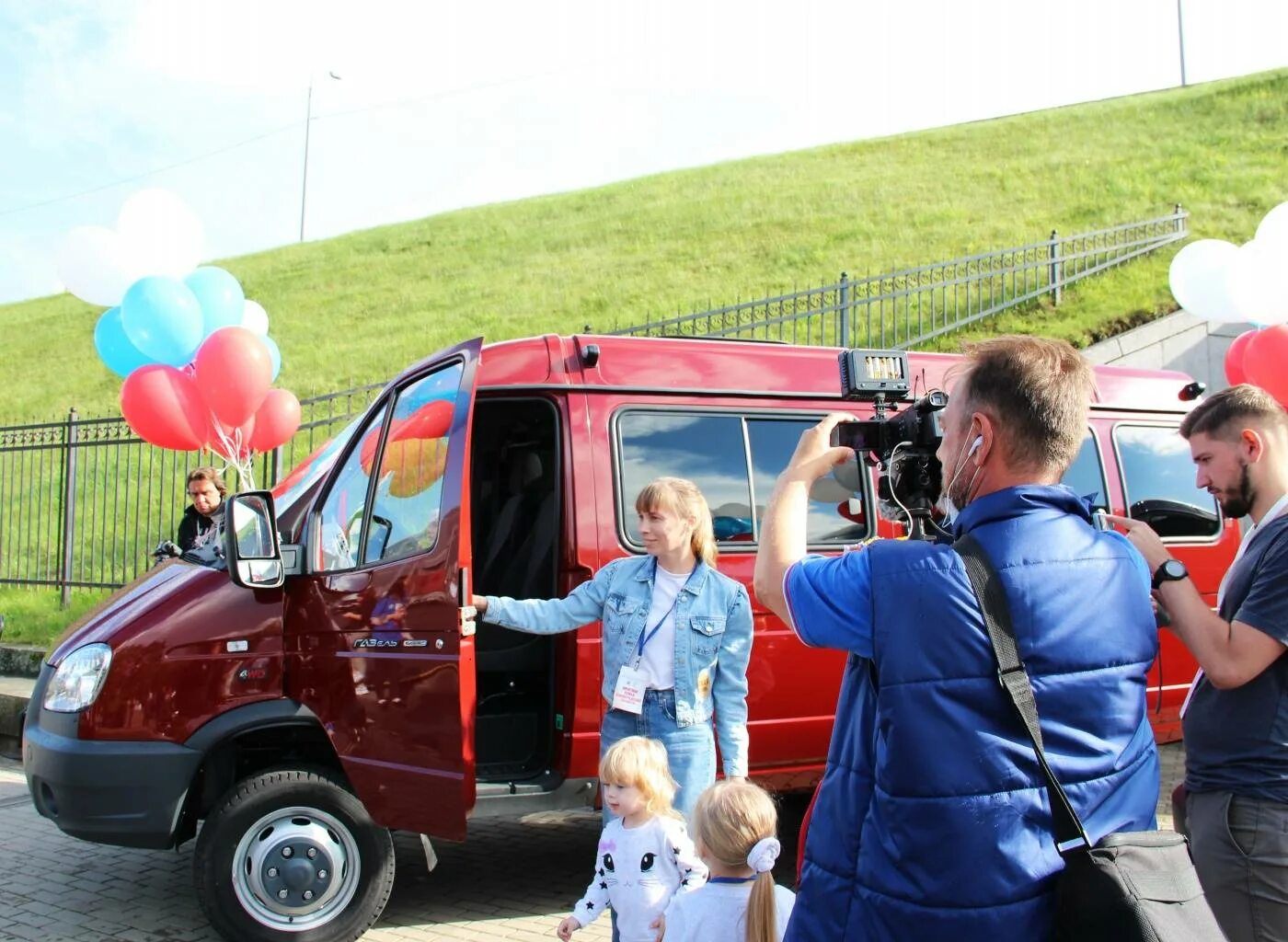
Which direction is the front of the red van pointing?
to the viewer's left

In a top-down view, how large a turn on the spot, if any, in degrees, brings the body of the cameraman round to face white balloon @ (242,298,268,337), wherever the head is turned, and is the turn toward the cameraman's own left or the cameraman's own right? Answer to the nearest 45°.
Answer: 0° — they already face it

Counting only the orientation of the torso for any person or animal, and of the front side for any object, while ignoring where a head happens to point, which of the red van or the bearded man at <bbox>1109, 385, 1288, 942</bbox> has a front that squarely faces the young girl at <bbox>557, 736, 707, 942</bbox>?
the bearded man

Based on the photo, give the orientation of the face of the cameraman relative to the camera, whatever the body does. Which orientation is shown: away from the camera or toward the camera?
away from the camera

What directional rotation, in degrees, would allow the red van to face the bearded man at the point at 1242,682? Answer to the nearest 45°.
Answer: approximately 135° to its left

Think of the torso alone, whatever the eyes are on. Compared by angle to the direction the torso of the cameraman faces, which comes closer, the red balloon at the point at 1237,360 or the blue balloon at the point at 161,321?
the blue balloon

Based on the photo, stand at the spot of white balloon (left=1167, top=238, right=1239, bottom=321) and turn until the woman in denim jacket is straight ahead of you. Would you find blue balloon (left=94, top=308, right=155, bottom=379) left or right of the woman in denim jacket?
right

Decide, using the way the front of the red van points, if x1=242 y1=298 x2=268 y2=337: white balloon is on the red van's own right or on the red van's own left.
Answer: on the red van's own right

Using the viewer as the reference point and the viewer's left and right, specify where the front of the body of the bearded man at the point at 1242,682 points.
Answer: facing to the left of the viewer

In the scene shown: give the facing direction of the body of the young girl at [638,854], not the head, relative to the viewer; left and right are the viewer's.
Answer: facing the viewer and to the left of the viewer

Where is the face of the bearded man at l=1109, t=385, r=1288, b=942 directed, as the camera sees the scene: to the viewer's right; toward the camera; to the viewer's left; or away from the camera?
to the viewer's left

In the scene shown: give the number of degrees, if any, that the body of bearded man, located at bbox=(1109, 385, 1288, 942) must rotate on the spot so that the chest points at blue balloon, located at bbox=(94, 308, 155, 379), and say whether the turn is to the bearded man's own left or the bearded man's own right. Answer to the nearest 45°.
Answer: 0° — they already face it

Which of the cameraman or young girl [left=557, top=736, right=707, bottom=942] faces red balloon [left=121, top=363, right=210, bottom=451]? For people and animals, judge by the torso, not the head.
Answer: the cameraman

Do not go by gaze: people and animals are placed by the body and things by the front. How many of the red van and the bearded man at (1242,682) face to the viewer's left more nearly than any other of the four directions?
2
